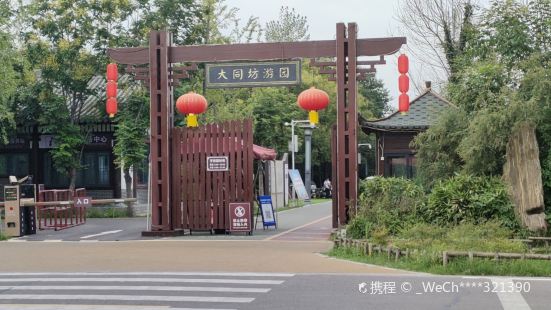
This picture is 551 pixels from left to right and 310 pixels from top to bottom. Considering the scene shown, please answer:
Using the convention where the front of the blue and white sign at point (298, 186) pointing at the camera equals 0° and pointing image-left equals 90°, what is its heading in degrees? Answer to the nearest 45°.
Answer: approximately 0°

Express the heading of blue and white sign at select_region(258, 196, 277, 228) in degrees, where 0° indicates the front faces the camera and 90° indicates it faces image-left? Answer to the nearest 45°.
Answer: approximately 0°

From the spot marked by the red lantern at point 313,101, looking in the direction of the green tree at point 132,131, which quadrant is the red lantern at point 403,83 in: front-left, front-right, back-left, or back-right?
back-right

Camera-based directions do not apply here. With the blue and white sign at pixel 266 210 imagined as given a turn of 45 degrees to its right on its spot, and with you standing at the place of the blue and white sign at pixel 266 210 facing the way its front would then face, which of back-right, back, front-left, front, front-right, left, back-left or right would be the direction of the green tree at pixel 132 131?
right

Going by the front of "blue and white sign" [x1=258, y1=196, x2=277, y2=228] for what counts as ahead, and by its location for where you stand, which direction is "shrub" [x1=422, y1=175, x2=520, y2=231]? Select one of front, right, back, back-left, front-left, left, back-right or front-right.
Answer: front-left
